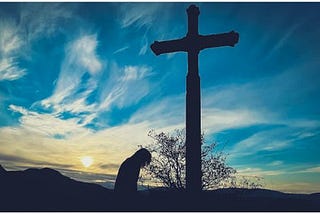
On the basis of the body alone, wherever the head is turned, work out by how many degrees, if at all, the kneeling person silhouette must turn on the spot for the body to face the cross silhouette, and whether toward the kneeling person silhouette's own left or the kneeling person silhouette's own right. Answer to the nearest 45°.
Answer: approximately 45° to the kneeling person silhouette's own right

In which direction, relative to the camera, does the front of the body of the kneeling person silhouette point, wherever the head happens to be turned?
to the viewer's right
